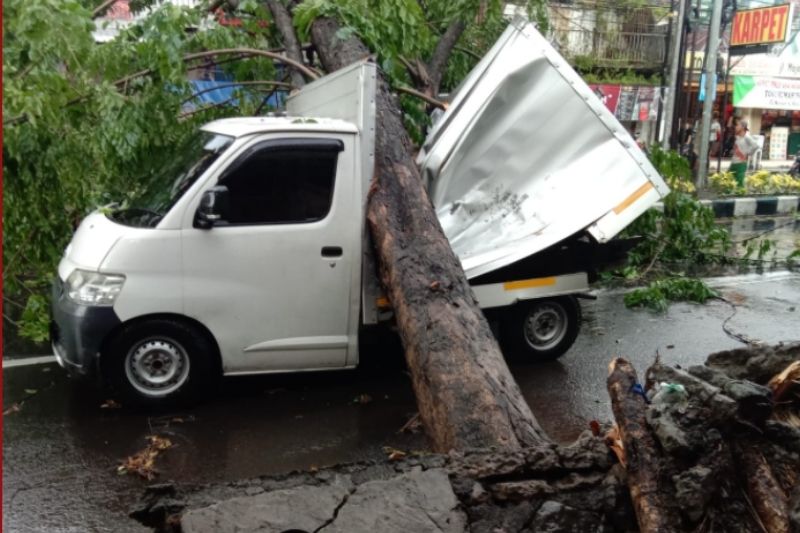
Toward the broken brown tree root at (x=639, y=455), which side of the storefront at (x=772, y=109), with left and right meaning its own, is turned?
front

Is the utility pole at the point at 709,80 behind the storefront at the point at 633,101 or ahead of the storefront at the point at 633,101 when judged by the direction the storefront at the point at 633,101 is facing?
ahead

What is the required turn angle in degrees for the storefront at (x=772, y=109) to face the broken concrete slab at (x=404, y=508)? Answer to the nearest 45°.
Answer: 0° — it already faces it

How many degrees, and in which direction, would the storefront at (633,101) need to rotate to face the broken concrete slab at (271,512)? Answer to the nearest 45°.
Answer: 0° — it already faces it

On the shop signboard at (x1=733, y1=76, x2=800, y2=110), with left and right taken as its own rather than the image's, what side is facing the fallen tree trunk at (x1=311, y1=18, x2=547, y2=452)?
front

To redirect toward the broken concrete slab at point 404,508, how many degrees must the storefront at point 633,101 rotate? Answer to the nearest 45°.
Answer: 0° — it already faces it

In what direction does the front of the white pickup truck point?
to the viewer's left

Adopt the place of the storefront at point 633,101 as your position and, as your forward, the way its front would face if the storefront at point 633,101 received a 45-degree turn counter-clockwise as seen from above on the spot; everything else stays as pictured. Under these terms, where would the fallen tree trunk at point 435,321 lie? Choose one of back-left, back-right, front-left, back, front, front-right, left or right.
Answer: front-right

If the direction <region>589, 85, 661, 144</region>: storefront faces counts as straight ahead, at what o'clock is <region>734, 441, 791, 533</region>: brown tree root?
The brown tree root is roughly at 12 o'clock from the storefront.

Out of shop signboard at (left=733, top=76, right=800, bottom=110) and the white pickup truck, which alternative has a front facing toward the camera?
the shop signboard

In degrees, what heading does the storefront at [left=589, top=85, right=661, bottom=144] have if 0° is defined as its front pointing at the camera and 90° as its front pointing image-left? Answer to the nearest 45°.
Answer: approximately 0°

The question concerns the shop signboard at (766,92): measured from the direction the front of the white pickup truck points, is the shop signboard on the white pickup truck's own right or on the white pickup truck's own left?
on the white pickup truck's own right

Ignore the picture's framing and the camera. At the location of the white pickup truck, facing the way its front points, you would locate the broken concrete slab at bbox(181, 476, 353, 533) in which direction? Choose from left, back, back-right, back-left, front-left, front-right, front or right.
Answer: left

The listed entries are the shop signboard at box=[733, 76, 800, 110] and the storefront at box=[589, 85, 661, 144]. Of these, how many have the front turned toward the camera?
2

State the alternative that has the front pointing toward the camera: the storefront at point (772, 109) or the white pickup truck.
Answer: the storefront

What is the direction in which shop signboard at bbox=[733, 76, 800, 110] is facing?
toward the camera

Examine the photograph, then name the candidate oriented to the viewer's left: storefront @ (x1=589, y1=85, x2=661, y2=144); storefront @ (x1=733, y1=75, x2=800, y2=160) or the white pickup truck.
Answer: the white pickup truck
